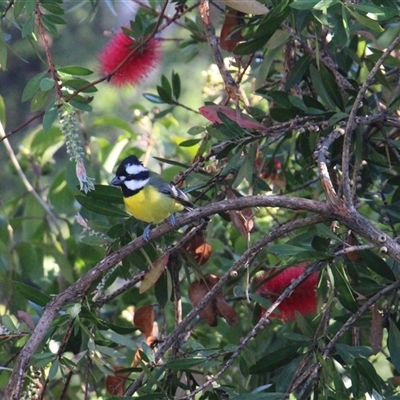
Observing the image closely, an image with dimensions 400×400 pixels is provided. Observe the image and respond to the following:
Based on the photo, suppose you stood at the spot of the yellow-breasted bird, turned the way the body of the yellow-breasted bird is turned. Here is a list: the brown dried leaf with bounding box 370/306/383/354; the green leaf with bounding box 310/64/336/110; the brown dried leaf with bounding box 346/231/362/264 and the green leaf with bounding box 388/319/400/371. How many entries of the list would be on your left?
4

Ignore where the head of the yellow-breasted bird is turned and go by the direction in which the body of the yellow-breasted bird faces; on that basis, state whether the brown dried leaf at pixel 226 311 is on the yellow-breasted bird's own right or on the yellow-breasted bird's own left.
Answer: on the yellow-breasted bird's own left

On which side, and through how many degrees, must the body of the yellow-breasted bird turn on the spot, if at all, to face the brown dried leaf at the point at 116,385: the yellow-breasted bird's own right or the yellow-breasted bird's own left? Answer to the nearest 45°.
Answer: approximately 45° to the yellow-breasted bird's own left

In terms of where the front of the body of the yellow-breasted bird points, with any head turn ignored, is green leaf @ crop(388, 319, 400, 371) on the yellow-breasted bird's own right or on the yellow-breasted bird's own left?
on the yellow-breasted bird's own left

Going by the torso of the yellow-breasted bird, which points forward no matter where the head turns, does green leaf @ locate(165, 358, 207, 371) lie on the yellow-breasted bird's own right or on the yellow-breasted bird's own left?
on the yellow-breasted bird's own left

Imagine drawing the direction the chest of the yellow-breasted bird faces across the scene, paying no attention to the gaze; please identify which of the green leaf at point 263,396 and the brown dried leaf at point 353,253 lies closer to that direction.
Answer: the green leaf

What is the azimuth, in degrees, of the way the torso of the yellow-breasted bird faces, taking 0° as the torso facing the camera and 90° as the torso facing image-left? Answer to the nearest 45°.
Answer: approximately 45°

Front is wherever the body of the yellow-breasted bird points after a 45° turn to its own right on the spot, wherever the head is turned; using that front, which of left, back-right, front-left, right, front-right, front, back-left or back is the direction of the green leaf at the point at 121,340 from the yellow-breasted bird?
left

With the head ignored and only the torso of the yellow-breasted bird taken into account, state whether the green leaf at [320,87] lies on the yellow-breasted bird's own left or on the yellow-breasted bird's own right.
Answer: on the yellow-breasted bird's own left
